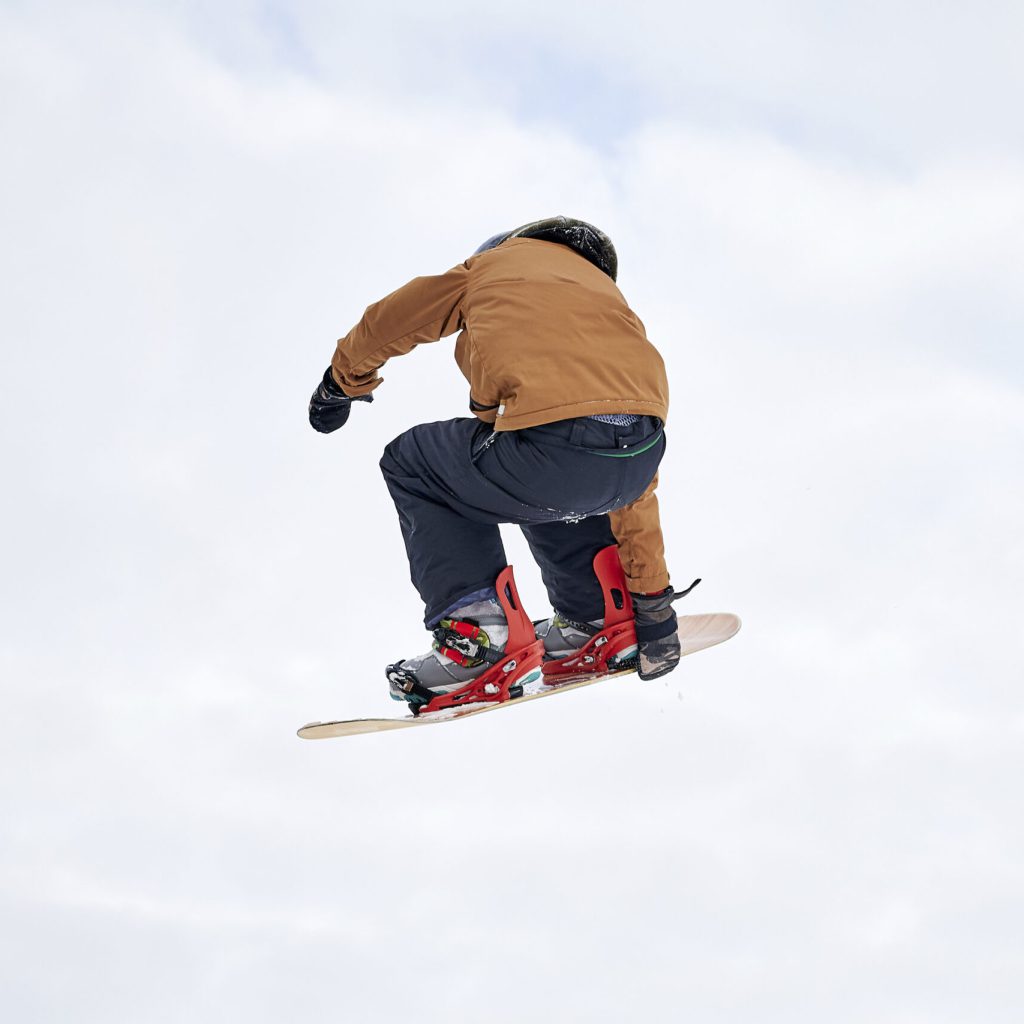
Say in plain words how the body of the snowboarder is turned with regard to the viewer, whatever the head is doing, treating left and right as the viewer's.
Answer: facing away from the viewer and to the left of the viewer
